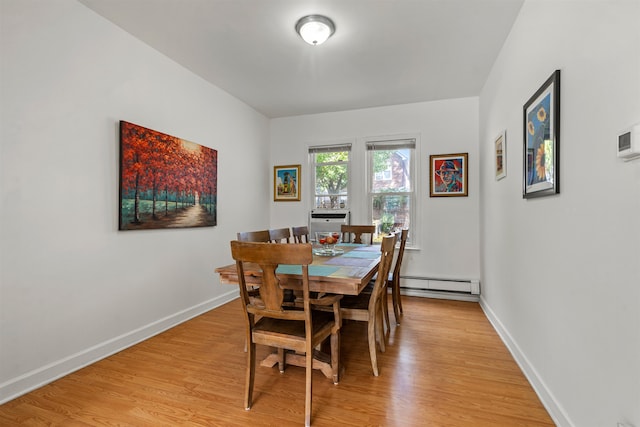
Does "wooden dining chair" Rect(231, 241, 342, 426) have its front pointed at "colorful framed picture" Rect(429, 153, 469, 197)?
yes

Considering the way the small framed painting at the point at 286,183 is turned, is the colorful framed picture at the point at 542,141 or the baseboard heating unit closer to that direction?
the colorful framed picture

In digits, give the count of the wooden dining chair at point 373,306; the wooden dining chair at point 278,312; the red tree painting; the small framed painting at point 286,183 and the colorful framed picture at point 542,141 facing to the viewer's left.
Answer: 2

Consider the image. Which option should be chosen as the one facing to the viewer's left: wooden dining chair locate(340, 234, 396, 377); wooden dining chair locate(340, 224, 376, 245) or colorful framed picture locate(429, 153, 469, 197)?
wooden dining chair locate(340, 234, 396, 377)

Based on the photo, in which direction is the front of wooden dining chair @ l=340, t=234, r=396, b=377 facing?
to the viewer's left

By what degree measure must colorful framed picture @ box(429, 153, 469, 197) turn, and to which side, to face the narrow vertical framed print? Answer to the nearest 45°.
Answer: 0° — it already faces it

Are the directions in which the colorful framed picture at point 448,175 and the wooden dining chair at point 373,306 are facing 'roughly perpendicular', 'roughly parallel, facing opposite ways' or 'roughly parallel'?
roughly perpendicular

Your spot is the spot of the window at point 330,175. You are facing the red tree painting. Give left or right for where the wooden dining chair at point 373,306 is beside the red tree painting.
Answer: left

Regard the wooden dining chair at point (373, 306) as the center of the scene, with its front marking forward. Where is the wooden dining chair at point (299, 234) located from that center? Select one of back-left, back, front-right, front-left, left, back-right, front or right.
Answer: front-right
